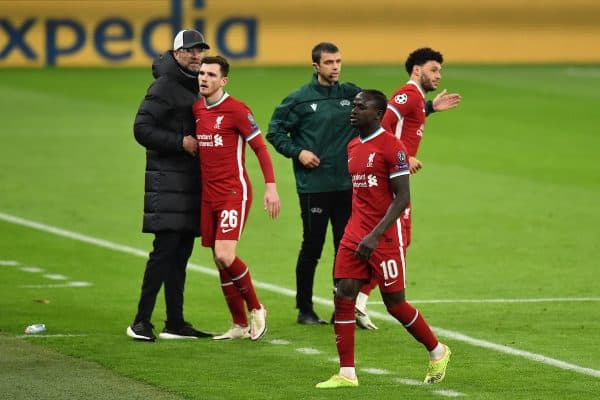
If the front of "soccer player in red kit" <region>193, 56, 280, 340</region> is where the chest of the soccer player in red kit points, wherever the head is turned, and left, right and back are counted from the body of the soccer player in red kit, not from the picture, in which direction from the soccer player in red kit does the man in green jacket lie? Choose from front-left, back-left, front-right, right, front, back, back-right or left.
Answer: back

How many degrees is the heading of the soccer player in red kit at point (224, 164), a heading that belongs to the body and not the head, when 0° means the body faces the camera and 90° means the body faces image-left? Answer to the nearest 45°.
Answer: approximately 45°

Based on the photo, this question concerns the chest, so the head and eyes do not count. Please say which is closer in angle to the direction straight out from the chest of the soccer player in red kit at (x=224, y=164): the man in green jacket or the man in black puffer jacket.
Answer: the man in black puffer jacket

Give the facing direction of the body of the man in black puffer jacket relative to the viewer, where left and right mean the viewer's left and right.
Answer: facing to the right of the viewer

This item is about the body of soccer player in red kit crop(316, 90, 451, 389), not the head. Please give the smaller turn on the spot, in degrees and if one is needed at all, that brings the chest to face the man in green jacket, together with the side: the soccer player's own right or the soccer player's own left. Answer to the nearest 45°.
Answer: approximately 135° to the soccer player's own right
